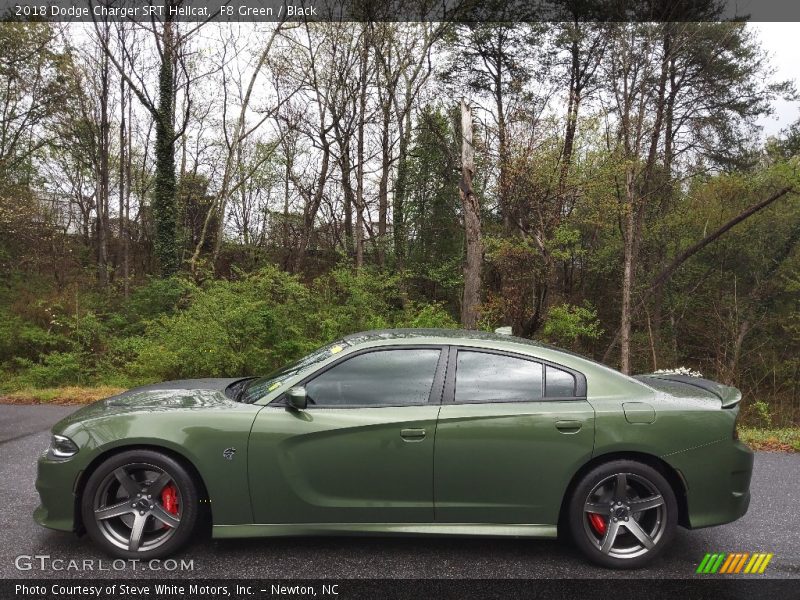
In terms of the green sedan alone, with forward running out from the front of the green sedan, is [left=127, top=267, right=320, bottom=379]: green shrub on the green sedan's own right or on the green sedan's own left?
on the green sedan's own right

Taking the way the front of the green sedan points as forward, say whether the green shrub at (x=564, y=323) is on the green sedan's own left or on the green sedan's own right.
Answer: on the green sedan's own right

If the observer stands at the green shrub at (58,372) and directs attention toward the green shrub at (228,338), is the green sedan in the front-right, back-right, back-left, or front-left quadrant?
front-right

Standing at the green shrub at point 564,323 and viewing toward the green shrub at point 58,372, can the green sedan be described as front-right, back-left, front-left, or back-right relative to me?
front-left

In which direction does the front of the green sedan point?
to the viewer's left

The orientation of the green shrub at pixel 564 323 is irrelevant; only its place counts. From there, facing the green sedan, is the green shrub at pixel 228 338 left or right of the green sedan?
right

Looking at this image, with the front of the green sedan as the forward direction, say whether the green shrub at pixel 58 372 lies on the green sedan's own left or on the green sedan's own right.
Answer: on the green sedan's own right
